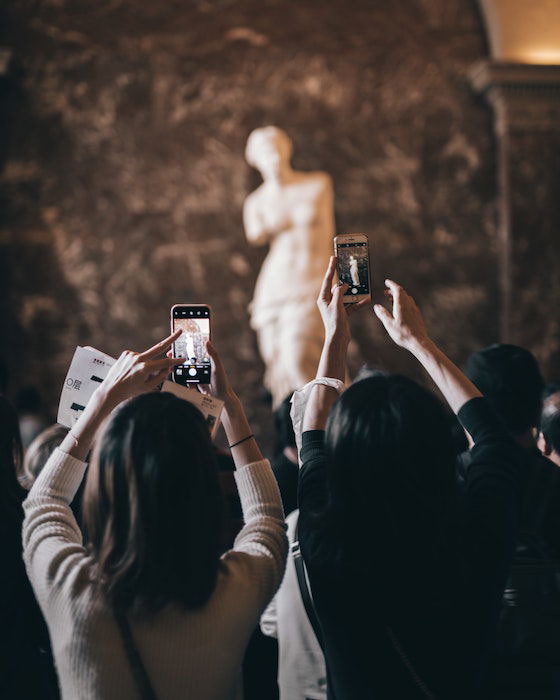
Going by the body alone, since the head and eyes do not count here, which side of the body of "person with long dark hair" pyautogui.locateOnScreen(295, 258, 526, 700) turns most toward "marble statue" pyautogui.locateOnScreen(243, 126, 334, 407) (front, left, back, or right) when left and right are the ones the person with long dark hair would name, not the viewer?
front

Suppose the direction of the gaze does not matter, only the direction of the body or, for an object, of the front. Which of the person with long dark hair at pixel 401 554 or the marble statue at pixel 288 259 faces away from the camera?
the person with long dark hair

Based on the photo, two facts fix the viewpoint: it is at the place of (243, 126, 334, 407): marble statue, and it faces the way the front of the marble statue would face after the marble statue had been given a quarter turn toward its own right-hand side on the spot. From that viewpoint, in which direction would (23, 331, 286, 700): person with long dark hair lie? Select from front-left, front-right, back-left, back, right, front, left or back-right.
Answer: back-left

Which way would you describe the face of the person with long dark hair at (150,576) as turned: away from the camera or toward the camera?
away from the camera

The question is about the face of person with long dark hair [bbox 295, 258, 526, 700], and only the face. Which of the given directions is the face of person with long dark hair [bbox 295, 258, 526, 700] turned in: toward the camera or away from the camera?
away from the camera

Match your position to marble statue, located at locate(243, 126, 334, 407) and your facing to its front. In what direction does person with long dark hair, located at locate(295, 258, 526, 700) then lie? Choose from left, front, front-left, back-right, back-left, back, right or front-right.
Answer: front-left

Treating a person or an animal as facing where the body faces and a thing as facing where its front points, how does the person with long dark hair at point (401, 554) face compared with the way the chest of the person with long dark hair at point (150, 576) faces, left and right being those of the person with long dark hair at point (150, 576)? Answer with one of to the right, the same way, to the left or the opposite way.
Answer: the same way

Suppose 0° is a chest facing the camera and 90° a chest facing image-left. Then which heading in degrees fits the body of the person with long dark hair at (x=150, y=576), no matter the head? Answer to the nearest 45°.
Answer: approximately 180°

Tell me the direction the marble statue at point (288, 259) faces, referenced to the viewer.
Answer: facing the viewer and to the left of the viewer

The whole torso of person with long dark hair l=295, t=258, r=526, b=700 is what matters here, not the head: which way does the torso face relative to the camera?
away from the camera
